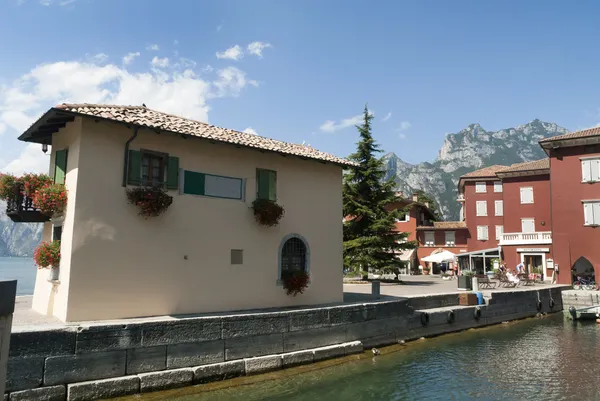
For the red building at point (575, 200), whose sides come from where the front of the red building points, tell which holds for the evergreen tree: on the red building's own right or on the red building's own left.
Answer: on the red building's own right

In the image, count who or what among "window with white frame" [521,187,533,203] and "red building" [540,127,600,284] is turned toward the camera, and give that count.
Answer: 2

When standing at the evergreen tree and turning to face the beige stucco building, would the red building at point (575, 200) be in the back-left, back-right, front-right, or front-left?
back-left

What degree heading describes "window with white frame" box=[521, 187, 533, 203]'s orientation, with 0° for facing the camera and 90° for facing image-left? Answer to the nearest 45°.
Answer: approximately 0°

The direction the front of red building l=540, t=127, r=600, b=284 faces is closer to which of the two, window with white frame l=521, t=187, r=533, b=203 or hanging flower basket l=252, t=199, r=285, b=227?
the hanging flower basket
